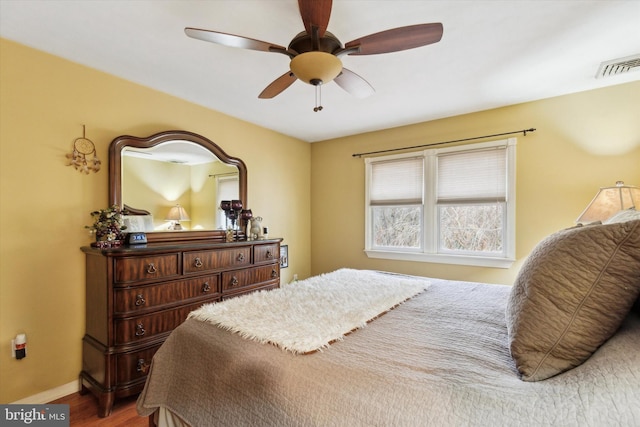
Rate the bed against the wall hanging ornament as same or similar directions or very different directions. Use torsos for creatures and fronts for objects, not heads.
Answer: very different directions

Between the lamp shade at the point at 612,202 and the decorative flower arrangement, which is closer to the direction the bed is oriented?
the decorative flower arrangement

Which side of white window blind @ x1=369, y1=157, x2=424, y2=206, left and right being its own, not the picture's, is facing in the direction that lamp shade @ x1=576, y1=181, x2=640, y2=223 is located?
left

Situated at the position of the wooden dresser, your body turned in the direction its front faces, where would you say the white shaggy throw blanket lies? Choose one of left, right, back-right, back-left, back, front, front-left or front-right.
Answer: front

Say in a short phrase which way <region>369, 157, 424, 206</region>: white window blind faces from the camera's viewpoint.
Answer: facing the viewer and to the left of the viewer

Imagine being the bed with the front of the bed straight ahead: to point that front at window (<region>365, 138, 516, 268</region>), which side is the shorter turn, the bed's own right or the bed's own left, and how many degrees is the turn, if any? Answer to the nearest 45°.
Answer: approximately 45° to the bed's own right

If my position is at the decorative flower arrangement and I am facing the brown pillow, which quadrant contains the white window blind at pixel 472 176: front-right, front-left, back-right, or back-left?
front-left

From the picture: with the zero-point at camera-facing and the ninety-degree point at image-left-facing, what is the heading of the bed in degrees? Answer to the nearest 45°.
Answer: approximately 135°

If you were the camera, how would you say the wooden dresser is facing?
facing the viewer and to the right of the viewer

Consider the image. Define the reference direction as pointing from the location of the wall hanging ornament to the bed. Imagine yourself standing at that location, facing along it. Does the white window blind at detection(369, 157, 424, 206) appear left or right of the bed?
left
